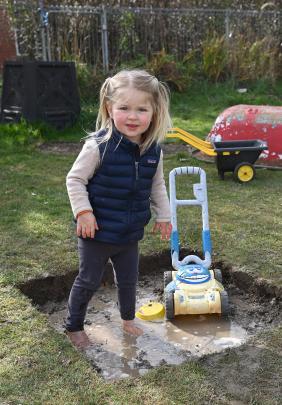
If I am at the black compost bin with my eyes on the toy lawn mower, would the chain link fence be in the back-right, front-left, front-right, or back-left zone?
back-left

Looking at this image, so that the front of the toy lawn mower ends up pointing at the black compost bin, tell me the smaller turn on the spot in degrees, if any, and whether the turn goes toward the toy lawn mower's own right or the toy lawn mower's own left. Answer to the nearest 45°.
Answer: approximately 135° to the toy lawn mower's own right

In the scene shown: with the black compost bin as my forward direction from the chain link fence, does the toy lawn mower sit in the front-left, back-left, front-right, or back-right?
front-left

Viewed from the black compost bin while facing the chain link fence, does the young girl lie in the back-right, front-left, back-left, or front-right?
back-right

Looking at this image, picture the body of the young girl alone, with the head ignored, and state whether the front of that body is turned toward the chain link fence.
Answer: no

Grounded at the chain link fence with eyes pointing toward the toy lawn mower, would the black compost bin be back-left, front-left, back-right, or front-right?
front-right

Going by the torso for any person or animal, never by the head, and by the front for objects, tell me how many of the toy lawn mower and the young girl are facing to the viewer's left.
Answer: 0

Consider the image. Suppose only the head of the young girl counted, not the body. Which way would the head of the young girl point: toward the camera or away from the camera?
toward the camera

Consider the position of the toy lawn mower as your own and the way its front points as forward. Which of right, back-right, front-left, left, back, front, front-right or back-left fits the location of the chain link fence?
back

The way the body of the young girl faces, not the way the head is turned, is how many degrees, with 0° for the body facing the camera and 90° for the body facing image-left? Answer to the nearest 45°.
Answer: approximately 315°

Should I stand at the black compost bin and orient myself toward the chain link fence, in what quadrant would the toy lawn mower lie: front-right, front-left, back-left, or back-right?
back-right

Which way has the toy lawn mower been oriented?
toward the camera
